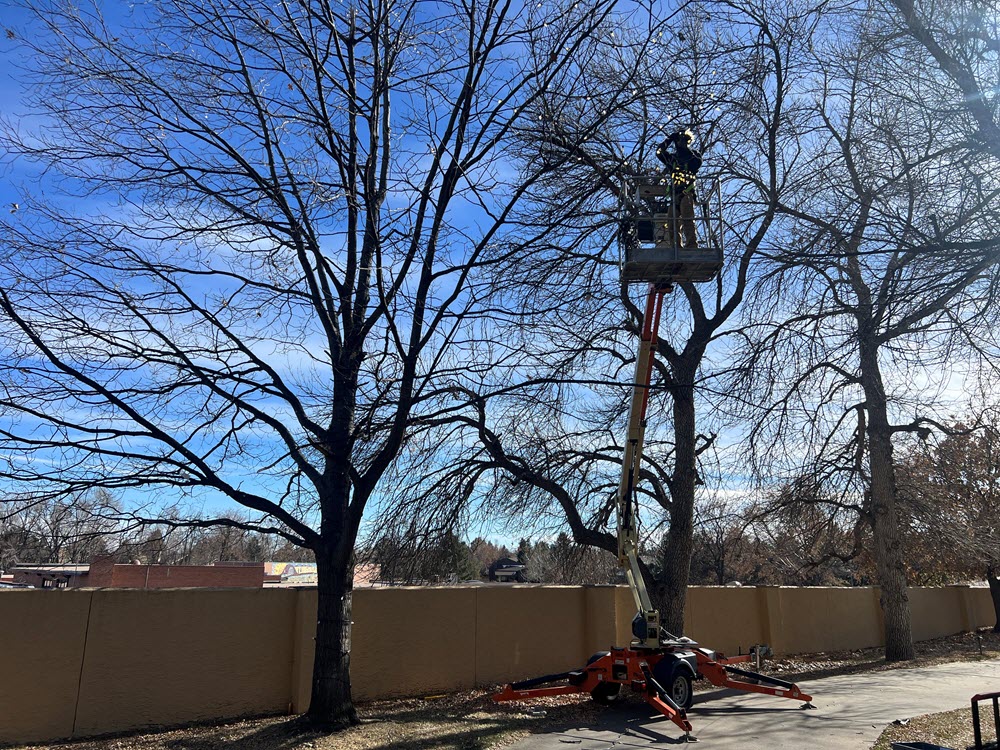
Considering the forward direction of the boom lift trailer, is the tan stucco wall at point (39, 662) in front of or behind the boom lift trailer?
behind

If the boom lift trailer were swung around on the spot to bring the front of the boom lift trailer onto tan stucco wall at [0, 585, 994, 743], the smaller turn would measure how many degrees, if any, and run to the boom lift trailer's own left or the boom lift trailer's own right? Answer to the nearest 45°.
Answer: approximately 135° to the boom lift trailer's own left

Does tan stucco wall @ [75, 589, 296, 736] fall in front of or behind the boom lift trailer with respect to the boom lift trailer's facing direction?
behind
